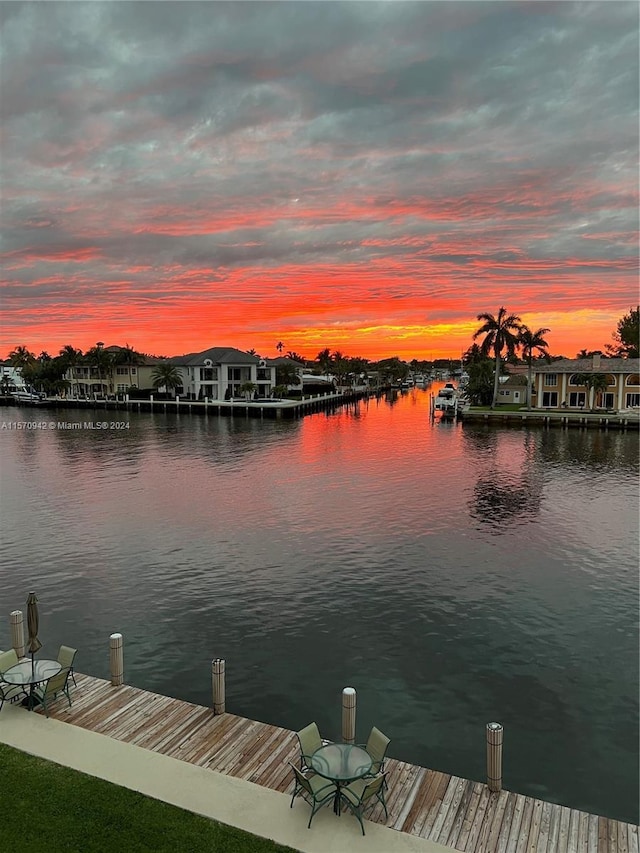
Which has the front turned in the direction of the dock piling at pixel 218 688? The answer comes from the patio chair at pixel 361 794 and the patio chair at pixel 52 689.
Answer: the patio chair at pixel 361 794

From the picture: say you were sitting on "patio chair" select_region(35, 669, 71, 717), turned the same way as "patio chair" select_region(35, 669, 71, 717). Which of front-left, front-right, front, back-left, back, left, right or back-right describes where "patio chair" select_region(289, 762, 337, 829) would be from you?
back

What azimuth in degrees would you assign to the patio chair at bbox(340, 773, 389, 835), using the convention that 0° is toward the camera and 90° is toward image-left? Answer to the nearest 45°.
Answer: approximately 135°

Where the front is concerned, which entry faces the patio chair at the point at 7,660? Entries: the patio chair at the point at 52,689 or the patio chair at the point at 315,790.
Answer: the patio chair at the point at 52,689

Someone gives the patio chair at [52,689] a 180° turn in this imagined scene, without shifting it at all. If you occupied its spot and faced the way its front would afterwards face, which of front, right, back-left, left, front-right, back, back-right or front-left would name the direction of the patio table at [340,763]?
front

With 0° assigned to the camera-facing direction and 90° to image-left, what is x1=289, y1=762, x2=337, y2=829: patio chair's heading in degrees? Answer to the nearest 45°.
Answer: approximately 225°

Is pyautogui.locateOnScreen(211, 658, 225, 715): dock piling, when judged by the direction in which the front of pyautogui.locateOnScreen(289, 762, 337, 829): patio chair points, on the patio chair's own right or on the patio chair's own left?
on the patio chair's own left

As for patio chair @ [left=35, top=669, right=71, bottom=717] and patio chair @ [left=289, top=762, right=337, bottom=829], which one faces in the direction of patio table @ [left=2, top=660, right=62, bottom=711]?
patio chair @ [left=35, top=669, right=71, bottom=717]

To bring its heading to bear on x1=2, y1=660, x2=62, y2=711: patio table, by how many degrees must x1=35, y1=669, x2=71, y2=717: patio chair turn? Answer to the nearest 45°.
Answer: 0° — it already faces it

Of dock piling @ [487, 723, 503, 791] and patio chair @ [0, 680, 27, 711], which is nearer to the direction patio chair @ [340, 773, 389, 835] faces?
the patio chair

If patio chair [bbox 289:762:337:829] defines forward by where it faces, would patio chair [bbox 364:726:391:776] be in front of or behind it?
in front

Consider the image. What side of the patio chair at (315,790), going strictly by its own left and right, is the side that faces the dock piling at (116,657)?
left

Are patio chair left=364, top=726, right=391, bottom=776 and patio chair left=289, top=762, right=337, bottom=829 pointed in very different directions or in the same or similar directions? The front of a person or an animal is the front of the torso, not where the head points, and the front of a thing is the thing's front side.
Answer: very different directions

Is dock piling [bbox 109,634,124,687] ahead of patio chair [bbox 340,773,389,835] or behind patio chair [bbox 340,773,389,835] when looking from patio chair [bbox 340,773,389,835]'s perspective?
ahead

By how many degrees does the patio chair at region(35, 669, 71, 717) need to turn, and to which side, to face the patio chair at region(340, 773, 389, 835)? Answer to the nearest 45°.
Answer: approximately 180°

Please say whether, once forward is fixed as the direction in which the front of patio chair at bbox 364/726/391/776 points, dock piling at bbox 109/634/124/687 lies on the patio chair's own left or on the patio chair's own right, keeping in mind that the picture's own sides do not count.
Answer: on the patio chair's own right
